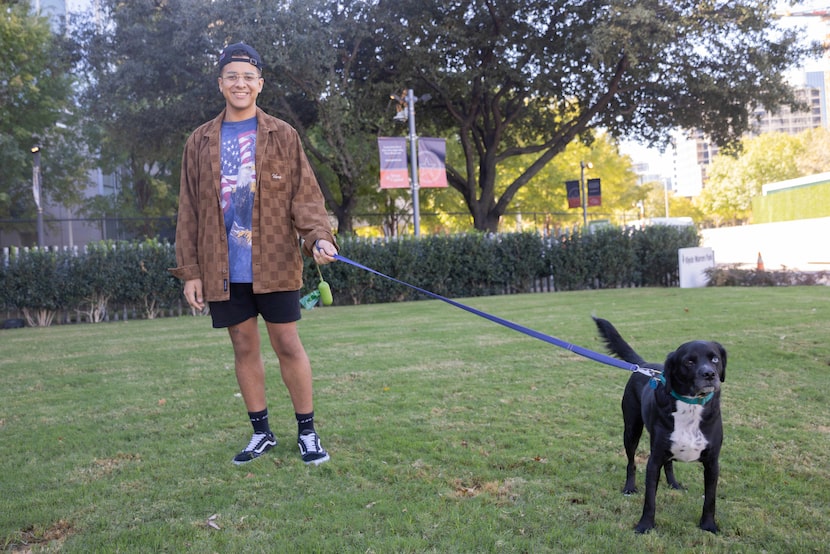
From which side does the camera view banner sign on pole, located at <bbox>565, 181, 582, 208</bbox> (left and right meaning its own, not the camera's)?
front

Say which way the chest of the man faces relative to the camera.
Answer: toward the camera

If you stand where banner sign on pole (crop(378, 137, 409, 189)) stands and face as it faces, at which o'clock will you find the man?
The man is roughly at 12 o'clock from the banner sign on pole.

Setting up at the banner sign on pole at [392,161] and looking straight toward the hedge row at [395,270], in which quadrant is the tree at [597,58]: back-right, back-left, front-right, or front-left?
back-left

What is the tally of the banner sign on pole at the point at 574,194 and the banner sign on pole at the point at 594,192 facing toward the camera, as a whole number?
2

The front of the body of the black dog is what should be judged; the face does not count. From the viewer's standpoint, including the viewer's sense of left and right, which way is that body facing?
facing the viewer and to the right of the viewer

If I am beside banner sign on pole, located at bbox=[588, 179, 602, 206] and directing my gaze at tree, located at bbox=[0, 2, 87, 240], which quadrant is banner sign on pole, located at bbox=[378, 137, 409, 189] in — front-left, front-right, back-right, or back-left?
front-left

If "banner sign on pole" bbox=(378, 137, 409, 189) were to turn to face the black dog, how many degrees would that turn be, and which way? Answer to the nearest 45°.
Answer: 0° — it already faces it

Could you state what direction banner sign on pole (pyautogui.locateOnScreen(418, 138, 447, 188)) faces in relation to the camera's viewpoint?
facing the viewer

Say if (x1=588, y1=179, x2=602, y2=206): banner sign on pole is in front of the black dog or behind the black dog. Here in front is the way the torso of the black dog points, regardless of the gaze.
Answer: behind

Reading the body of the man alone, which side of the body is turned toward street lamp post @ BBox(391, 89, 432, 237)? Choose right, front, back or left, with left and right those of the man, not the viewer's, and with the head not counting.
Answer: back

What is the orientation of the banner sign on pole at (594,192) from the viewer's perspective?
toward the camera

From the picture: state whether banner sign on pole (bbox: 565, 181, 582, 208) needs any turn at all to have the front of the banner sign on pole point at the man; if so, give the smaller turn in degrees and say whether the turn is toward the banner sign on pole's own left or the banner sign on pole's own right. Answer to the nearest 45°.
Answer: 0° — it already faces them

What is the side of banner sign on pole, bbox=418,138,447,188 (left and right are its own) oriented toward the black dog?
front
